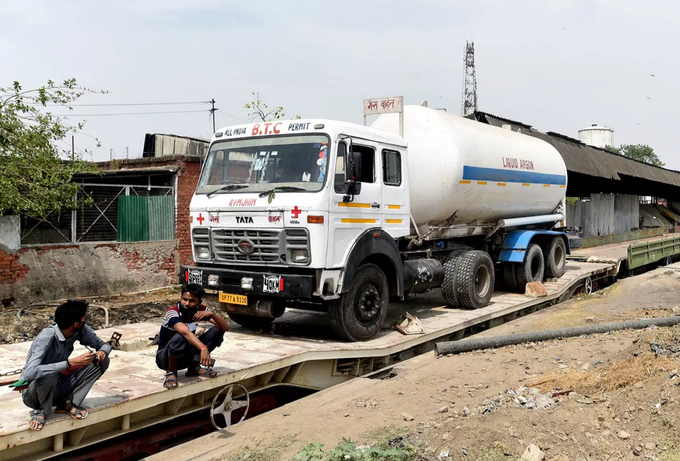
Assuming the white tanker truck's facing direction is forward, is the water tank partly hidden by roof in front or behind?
behind

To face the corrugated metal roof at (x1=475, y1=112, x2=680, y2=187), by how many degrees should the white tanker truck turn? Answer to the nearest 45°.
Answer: approximately 180°

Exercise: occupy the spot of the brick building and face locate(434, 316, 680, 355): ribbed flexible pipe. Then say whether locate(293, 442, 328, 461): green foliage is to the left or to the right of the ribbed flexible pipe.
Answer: right

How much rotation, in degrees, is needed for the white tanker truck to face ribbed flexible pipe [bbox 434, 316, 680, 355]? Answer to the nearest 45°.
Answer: approximately 135° to its left

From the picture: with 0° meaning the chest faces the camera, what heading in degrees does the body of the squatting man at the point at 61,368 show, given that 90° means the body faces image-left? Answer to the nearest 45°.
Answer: approximately 315°

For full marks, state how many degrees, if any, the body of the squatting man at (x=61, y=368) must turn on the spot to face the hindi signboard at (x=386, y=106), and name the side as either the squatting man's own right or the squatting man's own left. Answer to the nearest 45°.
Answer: approximately 90° to the squatting man's own left

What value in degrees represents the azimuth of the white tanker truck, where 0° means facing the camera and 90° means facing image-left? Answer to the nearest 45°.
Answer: approximately 45°

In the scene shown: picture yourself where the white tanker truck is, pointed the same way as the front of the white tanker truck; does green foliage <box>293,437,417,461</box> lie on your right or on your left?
on your left

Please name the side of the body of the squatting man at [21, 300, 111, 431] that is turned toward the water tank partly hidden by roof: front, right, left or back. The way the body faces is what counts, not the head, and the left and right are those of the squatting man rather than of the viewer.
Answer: left

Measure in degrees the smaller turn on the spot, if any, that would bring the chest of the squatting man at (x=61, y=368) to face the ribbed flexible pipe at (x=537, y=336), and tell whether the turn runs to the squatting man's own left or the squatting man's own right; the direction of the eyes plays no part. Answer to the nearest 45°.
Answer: approximately 45° to the squatting man's own left
